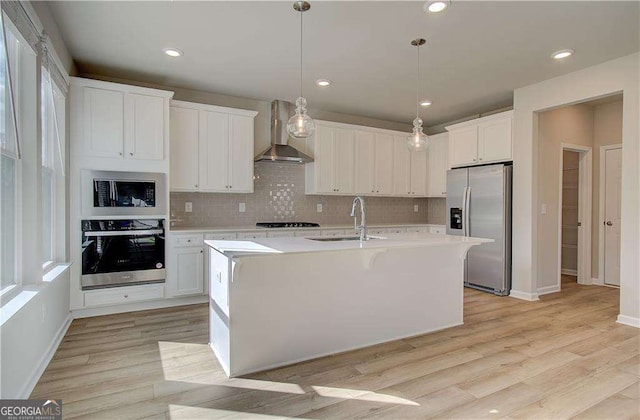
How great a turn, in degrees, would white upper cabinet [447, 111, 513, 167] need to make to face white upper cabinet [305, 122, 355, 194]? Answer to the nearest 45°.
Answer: approximately 45° to its right

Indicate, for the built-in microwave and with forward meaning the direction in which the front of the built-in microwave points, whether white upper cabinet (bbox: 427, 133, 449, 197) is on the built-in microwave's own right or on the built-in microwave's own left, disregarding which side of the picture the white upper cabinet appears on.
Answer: on the built-in microwave's own left

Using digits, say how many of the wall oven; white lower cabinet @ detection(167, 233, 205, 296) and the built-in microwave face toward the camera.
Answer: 3

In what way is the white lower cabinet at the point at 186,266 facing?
toward the camera

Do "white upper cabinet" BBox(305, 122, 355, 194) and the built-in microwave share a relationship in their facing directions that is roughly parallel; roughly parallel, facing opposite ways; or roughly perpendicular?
roughly parallel

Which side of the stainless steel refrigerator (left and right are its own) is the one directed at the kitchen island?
front

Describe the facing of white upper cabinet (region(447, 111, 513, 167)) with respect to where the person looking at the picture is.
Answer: facing the viewer and to the left of the viewer

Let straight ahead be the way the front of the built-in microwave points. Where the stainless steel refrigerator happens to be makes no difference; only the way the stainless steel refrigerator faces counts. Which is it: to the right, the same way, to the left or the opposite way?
to the right

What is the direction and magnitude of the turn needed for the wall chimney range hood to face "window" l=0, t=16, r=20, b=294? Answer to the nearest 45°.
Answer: approximately 90° to its right

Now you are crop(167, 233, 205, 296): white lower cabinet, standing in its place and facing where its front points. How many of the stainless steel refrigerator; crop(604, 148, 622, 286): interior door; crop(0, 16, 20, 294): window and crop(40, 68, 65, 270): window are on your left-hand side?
2

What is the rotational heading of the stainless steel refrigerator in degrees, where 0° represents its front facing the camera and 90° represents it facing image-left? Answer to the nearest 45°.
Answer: approximately 45°

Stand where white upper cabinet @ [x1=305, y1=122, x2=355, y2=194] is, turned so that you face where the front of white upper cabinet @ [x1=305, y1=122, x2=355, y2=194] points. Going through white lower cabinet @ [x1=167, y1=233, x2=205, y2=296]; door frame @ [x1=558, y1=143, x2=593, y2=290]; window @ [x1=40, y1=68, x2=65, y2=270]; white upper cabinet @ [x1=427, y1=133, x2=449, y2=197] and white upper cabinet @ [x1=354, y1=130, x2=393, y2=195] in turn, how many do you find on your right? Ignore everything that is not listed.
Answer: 2

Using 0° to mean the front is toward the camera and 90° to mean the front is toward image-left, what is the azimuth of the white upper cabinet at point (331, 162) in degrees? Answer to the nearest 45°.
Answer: approximately 315°
